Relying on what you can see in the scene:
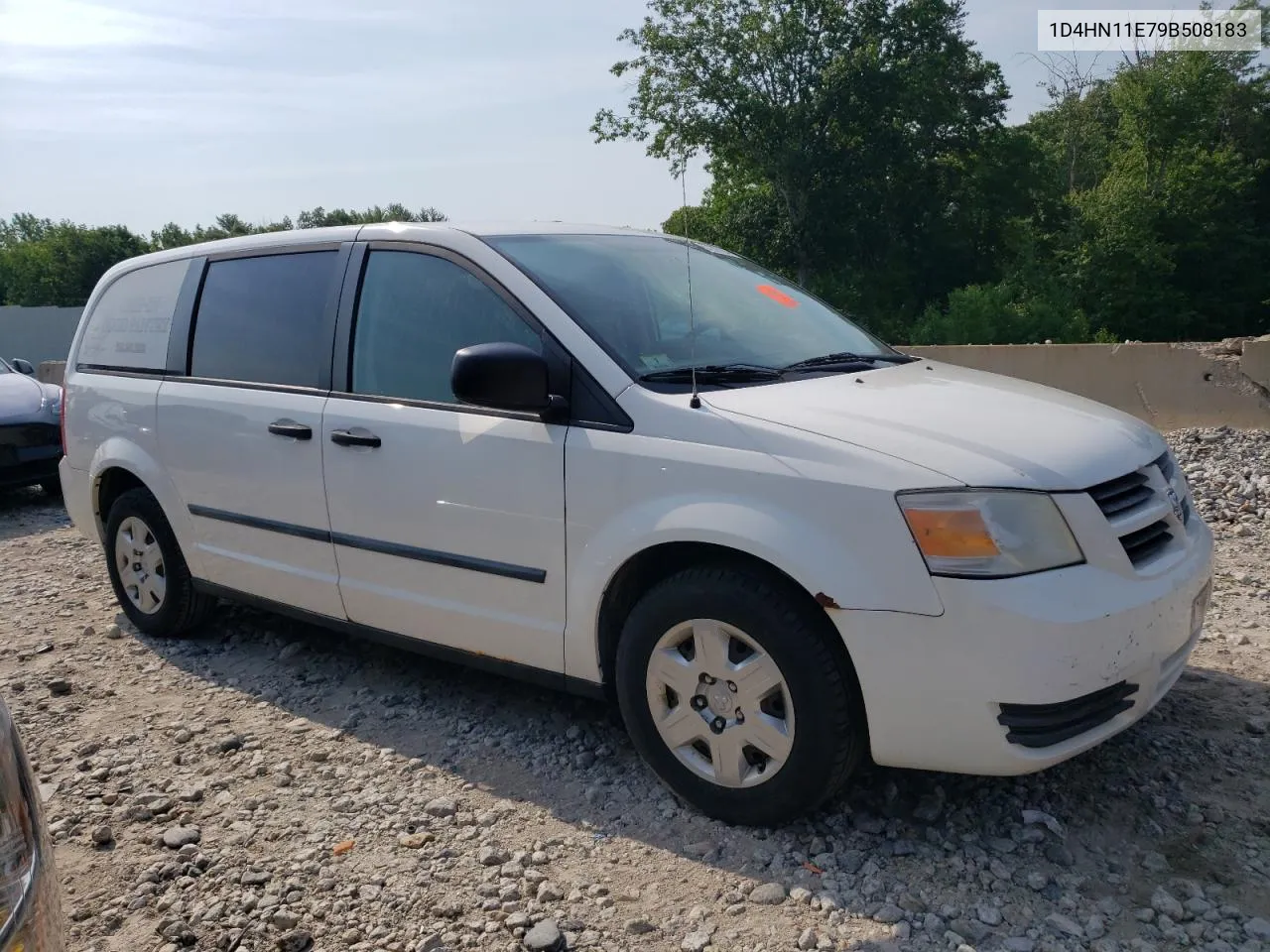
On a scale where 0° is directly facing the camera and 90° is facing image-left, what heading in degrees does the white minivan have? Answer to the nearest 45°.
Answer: approximately 315°

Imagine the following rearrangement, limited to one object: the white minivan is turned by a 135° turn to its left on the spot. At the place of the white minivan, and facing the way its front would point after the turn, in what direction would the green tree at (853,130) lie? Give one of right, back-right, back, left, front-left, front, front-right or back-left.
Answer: front

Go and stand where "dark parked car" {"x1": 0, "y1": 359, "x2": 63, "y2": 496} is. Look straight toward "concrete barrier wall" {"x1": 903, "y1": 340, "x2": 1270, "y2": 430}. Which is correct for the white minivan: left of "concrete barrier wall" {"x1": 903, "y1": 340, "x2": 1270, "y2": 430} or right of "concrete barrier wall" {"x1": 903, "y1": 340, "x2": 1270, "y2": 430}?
right

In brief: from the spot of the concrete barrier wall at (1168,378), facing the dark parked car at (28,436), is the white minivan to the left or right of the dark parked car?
left

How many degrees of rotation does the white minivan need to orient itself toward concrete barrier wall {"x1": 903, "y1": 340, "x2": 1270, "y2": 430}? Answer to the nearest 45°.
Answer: approximately 90° to its left

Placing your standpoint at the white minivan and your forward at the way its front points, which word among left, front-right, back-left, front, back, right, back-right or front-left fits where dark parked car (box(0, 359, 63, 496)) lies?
back
